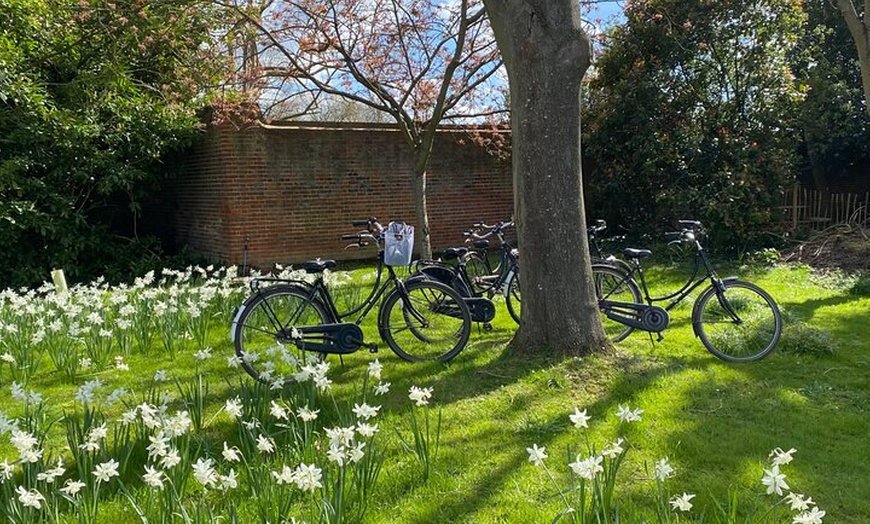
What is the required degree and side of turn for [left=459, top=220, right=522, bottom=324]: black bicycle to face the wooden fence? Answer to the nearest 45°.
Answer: approximately 90° to its left

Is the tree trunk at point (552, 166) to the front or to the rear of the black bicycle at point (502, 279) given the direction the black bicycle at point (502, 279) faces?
to the front

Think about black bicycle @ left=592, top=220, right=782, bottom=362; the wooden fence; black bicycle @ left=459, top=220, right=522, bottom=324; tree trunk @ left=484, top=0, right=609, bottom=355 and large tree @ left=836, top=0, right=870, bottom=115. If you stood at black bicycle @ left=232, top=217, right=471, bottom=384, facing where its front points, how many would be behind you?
0

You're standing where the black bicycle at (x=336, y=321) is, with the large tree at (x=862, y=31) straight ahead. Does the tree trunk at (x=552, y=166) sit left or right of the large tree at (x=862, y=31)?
right

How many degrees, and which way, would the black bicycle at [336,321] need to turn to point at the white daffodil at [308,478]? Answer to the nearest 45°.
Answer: approximately 90° to its right

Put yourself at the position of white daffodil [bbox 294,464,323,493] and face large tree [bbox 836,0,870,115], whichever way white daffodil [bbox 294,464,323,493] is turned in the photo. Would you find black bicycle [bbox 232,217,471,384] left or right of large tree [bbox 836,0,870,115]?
left

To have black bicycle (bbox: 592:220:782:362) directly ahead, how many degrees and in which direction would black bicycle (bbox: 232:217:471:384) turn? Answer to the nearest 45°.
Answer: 0° — it already faces it

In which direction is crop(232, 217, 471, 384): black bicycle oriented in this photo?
to the viewer's right

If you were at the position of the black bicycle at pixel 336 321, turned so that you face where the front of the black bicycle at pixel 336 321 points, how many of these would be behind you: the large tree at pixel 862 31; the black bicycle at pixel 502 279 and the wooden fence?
0

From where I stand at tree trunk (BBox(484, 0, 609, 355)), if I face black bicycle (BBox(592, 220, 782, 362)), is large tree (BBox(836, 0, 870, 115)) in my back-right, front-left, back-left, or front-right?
front-left

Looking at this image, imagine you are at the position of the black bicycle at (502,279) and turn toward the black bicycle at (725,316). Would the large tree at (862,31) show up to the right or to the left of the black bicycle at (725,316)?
left

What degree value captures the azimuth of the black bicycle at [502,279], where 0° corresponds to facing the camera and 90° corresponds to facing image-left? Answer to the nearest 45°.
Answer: approximately 315°

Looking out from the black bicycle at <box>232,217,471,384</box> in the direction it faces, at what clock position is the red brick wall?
The red brick wall is roughly at 9 o'clock from the black bicycle.
